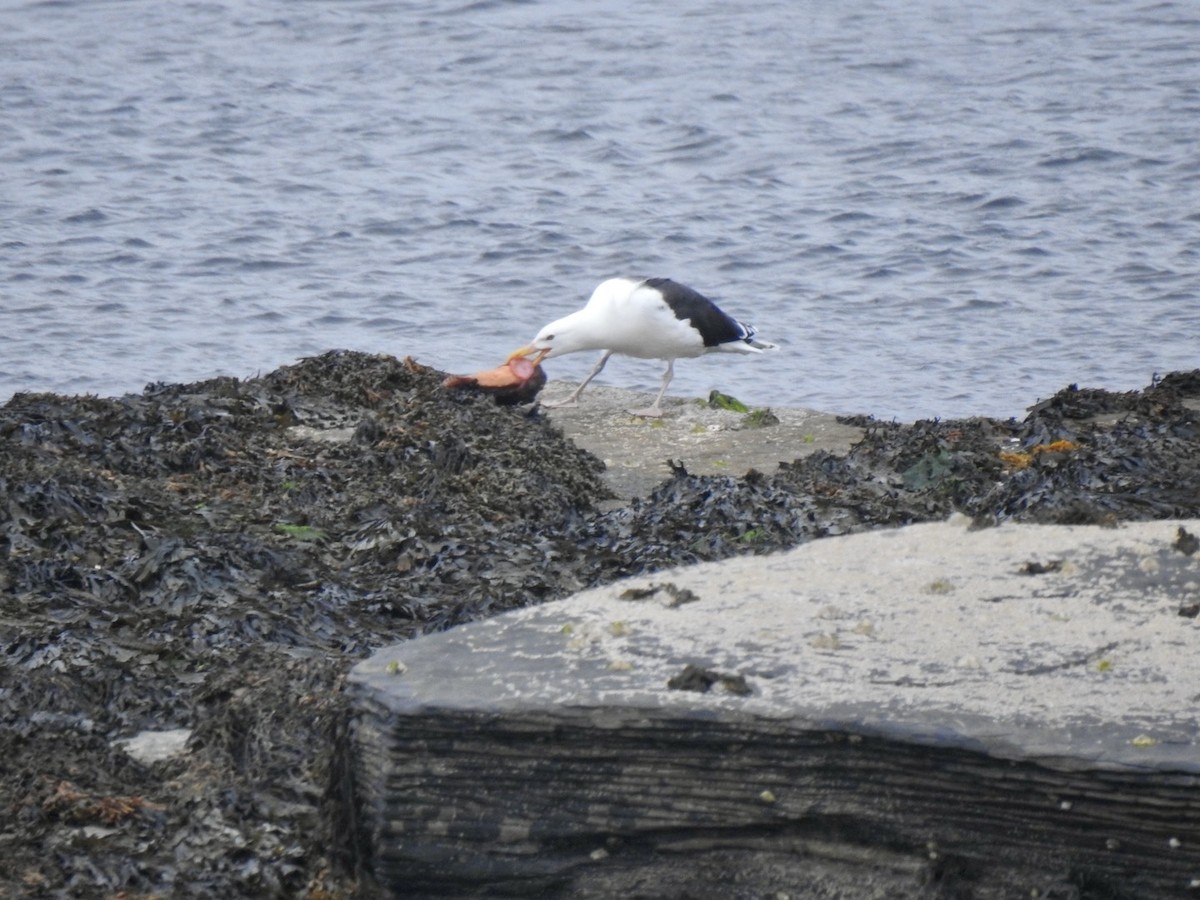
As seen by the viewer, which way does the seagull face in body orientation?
to the viewer's left

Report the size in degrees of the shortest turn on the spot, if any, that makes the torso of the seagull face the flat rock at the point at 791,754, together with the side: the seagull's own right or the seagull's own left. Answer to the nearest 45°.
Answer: approximately 90° to the seagull's own left
